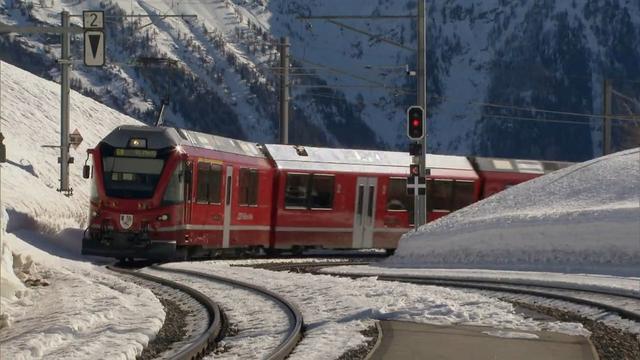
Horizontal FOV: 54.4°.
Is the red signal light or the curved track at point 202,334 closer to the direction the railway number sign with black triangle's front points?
the curved track

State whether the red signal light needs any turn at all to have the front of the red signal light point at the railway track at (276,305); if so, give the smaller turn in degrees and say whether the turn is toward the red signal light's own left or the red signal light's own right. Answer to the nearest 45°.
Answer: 0° — it already faces it

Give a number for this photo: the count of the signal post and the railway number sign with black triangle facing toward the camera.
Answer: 2

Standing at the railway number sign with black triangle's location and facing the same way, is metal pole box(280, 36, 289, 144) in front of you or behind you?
behind

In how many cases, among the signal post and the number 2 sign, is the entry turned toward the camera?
2

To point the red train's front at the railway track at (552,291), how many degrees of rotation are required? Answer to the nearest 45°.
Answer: approximately 90° to its left

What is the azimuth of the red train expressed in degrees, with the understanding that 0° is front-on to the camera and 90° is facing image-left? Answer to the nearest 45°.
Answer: approximately 45°

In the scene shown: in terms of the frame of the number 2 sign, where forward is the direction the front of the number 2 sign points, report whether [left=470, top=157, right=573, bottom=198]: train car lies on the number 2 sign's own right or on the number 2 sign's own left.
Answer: on the number 2 sign's own left

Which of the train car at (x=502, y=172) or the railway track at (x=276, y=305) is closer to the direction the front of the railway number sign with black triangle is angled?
the railway track
